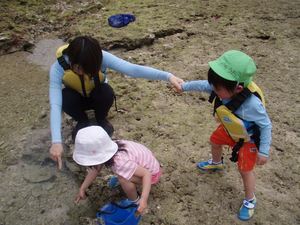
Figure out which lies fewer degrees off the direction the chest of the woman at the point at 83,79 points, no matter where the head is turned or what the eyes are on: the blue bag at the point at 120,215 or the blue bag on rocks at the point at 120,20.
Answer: the blue bag at the point at 120,215

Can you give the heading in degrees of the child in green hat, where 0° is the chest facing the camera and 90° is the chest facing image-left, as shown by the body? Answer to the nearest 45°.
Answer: approximately 45°

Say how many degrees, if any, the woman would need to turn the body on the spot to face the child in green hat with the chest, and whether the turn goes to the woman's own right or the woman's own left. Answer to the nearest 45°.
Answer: approximately 45° to the woman's own left

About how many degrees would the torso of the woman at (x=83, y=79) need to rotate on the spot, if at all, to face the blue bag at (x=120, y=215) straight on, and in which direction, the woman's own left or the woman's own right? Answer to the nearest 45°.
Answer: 0° — they already face it

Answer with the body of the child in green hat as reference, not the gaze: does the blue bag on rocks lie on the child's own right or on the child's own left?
on the child's own right

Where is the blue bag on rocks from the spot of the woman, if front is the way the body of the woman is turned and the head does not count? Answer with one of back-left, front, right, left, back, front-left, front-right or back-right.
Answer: back

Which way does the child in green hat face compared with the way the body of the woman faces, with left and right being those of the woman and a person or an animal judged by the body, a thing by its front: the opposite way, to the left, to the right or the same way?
to the right

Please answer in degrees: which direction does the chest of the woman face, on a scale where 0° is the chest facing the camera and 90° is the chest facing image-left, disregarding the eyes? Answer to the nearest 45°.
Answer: approximately 0°
